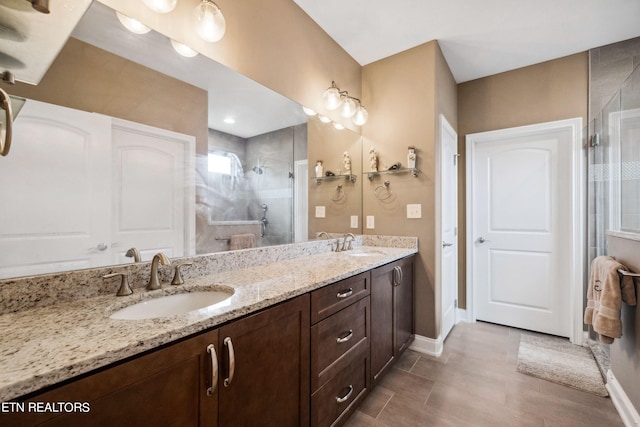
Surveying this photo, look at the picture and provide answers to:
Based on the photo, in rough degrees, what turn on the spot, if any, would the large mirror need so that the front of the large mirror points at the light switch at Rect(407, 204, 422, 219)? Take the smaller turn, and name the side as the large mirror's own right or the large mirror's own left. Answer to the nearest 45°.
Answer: approximately 45° to the large mirror's own left

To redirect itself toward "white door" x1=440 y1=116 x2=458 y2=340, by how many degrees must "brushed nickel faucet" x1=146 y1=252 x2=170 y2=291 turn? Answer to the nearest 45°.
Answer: approximately 45° to its left

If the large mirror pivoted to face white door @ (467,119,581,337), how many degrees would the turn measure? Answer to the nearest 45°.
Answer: approximately 45° to its left
